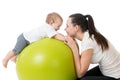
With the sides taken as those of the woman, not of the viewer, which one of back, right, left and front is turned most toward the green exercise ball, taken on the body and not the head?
front

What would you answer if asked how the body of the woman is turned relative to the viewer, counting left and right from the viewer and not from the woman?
facing to the left of the viewer
